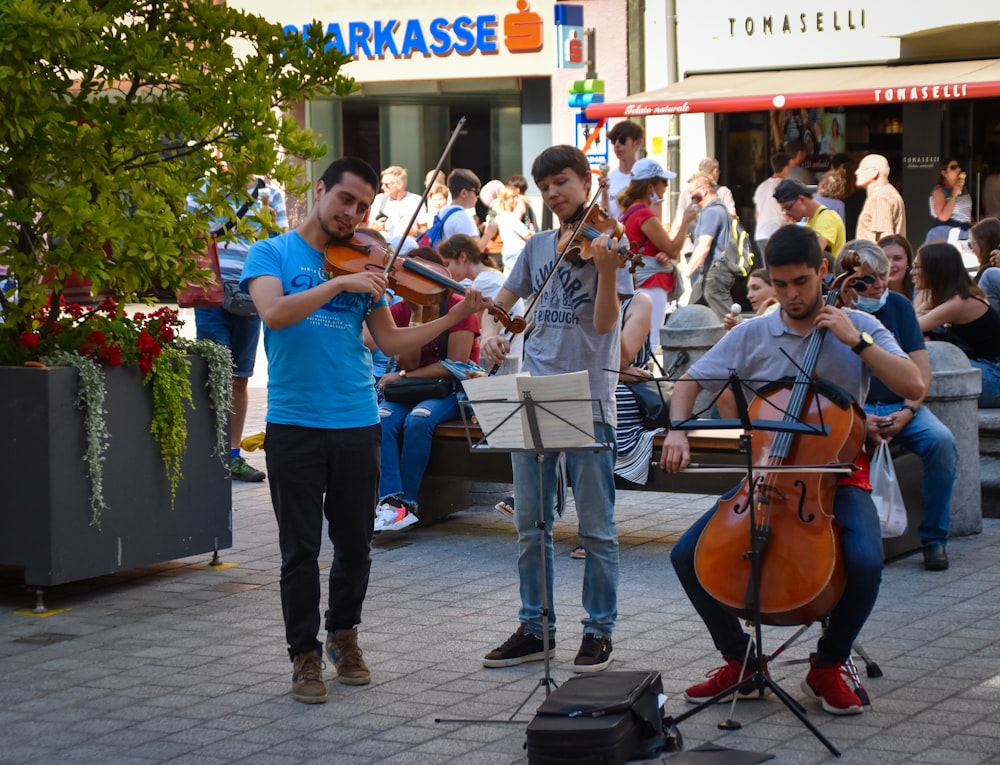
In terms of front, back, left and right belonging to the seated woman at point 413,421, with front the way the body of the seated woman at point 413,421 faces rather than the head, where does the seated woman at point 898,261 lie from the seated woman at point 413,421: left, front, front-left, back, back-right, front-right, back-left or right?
back-left

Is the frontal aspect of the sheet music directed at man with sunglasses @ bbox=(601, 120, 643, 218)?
yes

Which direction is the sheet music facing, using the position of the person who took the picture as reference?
facing away from the viewer

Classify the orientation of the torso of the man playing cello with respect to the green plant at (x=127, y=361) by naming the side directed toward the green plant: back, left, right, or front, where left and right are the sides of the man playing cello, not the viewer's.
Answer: right

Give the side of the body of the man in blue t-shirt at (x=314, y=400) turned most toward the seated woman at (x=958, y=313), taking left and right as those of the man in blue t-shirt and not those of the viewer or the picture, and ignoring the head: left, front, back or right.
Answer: left

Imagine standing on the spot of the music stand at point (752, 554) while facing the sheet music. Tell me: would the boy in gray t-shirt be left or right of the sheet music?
right

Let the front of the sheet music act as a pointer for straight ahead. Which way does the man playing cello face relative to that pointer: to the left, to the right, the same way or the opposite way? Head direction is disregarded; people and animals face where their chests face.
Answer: the opposite way

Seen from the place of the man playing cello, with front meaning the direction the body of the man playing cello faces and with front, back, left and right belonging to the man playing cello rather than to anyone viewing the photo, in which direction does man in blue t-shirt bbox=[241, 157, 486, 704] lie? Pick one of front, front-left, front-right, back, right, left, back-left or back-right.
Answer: right

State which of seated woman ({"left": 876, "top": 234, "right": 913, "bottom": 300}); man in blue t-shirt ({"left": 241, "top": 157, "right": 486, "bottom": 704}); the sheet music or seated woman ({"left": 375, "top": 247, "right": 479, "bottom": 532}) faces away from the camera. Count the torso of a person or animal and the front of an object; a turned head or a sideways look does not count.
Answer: the sheet music

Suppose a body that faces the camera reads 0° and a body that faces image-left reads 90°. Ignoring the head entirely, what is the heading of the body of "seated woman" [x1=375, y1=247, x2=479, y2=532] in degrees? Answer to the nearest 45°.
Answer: approximately 45°

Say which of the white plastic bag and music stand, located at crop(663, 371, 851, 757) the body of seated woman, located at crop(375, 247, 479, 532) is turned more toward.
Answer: the music stand

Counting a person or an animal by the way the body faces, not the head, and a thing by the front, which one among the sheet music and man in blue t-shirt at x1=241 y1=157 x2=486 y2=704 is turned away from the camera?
the sheet music

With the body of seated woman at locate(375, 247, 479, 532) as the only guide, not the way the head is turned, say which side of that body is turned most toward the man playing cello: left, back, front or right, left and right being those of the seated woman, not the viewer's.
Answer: left

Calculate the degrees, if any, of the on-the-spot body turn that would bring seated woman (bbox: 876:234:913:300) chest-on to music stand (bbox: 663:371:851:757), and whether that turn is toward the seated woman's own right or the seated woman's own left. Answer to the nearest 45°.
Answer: approximately 45° to the seated woman's own left
